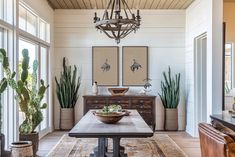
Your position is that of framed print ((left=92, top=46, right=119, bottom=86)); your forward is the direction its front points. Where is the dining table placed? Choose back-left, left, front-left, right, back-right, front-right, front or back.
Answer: front

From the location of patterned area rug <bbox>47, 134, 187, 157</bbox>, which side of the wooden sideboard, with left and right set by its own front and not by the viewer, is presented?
front

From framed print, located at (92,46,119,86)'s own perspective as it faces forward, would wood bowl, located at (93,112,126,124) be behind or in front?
in front

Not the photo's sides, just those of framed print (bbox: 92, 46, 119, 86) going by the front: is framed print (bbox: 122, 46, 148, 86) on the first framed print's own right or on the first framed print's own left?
on the first framed print's own left

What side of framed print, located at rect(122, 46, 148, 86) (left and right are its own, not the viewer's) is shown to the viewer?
front

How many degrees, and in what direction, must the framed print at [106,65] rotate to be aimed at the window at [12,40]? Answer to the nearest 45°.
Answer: approximately 45° to its right

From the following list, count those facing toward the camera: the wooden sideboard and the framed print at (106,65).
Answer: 2

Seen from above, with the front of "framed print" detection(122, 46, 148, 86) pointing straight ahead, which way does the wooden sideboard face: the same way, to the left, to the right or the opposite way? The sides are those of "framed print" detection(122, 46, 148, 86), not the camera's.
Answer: the same way

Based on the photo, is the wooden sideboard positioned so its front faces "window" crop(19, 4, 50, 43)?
no

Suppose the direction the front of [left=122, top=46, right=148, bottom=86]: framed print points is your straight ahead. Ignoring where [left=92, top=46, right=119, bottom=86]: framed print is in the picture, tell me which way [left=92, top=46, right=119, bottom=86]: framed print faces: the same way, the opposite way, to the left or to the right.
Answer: the same way

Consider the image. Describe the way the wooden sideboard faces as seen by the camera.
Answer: facing the viewer

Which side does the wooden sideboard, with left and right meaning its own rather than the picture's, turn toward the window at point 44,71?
right

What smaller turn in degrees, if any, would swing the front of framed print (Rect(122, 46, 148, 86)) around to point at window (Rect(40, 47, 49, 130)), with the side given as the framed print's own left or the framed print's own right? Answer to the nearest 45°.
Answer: approximately 90° to the framed print's own right

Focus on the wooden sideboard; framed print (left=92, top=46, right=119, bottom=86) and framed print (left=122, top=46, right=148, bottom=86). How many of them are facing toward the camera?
3

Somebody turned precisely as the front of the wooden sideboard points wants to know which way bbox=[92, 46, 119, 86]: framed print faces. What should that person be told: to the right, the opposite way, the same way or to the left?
the same way

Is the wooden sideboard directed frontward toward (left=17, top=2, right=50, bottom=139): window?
no

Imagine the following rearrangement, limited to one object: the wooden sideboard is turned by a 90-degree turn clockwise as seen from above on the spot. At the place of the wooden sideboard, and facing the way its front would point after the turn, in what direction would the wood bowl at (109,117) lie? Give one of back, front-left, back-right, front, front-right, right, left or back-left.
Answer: left

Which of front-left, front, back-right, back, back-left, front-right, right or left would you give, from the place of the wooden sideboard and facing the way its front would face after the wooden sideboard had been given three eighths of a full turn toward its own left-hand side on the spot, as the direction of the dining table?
back-right

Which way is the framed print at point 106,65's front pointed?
toward the camera
